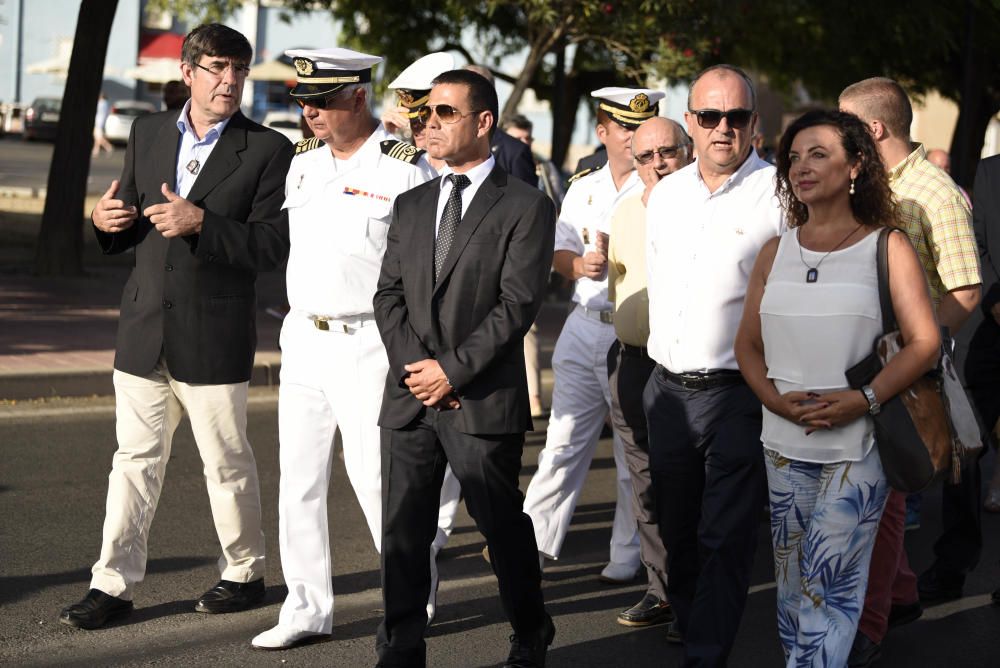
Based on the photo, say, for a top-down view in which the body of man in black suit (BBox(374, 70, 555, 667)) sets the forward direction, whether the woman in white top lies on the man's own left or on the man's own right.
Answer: on the man's own left

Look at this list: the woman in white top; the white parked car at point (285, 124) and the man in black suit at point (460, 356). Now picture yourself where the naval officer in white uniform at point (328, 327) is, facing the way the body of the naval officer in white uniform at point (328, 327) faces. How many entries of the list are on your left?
2

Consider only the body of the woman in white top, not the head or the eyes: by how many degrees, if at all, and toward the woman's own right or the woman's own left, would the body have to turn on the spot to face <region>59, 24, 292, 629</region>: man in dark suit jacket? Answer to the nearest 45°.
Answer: approximately 45° to the woman's own right

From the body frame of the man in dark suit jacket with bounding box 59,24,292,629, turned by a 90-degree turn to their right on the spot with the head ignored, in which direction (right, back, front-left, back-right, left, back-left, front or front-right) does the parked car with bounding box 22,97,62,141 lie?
front-right

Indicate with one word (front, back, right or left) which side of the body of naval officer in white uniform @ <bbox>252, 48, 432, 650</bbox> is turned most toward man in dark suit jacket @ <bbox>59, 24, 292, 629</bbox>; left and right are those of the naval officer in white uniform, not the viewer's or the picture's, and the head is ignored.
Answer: right

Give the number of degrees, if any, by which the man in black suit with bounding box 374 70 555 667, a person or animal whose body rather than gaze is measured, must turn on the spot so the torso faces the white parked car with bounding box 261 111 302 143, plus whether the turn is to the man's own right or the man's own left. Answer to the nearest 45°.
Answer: approximately 135° to the man's own right

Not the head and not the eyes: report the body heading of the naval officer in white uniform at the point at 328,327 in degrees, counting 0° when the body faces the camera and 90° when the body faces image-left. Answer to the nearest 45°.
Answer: approximately 45°

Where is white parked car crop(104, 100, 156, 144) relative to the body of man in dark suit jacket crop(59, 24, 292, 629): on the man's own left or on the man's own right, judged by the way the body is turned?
on the man's own right
